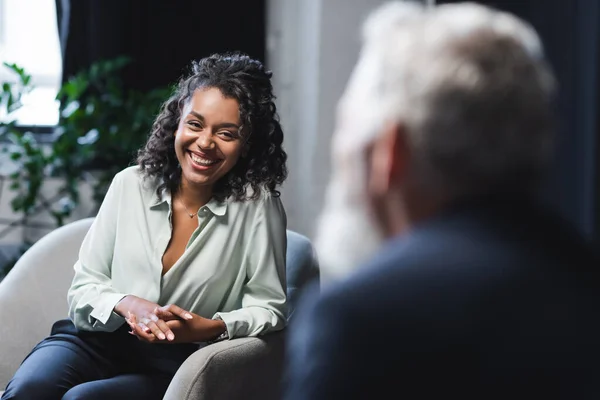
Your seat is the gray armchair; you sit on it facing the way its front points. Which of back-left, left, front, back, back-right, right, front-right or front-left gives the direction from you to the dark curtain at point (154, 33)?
back-right

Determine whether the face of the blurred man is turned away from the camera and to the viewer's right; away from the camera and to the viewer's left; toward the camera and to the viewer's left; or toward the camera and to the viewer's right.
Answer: away from the camera and to the viewer's left

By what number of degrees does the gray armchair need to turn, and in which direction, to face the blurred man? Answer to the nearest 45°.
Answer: approximately 45° to its left

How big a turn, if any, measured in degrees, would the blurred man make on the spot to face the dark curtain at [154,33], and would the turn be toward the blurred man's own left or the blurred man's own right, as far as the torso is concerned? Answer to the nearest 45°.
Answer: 0° — they already face it

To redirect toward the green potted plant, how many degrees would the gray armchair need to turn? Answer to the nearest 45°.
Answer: approximately 135° to its right

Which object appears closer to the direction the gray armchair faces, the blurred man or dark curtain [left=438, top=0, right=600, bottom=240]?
the blurred man

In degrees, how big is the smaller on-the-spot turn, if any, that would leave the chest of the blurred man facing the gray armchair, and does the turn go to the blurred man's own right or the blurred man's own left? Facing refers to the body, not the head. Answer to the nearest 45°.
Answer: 0° — they already face it

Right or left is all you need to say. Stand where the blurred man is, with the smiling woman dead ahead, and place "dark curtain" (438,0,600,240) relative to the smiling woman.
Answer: right

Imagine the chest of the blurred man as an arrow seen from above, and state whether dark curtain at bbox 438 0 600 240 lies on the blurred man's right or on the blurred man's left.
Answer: on the blurred man's right

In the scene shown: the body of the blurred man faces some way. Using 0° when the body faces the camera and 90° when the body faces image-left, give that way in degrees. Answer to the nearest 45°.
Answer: approximately 135°
